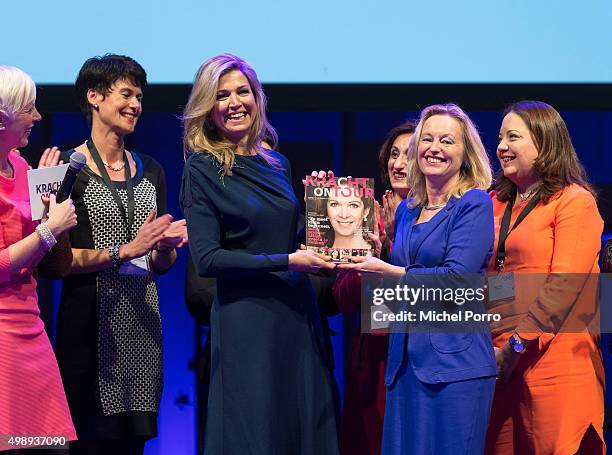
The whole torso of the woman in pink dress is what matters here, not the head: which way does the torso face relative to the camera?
to the viewer's right

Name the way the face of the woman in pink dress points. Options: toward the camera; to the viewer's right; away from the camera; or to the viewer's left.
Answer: to the viewer's right

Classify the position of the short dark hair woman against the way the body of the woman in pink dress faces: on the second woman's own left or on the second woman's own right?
on the second woman's own left

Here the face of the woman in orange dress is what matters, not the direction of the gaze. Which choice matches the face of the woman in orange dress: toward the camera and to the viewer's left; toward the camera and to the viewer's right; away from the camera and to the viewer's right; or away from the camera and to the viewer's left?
toward the camera and to the viewer's left

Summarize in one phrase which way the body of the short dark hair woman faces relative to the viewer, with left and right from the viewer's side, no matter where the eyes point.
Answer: facing the viewer and to the right of the viewer

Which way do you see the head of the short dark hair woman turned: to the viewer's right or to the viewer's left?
to the viewer's right

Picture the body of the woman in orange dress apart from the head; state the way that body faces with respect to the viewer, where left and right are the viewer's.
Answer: facing the viewer and to the left of the viewer

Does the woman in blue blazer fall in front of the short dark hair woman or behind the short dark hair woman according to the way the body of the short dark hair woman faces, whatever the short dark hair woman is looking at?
in front

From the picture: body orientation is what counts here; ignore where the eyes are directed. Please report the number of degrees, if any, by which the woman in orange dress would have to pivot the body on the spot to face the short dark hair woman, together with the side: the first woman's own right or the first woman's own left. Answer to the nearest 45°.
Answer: approximately 45° to the first woman's own right

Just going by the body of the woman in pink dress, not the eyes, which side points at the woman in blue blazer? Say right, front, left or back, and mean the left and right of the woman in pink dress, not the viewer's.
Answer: front

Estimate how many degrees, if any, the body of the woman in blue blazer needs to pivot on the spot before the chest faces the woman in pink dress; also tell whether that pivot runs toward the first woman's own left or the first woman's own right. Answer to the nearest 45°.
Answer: approximately 45° to the first woman's own right

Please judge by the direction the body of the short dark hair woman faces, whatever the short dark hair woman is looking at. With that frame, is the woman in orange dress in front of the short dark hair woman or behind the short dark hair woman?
in front

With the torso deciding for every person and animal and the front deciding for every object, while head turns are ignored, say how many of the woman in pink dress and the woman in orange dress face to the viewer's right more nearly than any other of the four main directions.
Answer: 1

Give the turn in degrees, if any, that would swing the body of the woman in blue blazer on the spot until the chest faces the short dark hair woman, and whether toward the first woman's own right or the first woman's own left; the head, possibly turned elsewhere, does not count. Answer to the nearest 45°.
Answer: approximately 45° to the first woman's own right

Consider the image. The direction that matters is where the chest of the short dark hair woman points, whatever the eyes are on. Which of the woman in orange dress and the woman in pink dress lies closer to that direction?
the woman in orange dress
